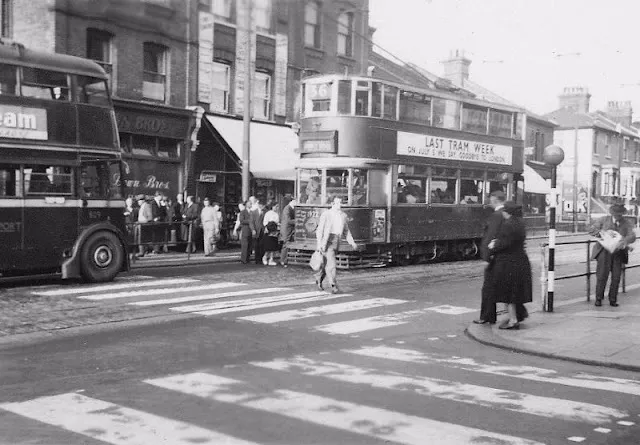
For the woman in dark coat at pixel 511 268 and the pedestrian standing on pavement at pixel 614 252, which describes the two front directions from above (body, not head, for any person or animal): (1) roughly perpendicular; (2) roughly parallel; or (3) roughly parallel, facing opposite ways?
roughly perpendicular

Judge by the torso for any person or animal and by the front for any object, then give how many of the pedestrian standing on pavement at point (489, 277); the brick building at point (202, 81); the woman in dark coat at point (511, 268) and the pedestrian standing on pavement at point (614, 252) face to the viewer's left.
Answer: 2

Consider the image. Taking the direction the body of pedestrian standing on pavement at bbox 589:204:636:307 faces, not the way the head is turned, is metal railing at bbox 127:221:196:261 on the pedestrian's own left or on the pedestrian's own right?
on the pedestrian's own right

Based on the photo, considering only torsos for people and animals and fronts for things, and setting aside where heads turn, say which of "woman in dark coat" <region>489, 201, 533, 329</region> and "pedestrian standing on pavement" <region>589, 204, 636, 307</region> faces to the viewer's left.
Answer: the woman in dark coat

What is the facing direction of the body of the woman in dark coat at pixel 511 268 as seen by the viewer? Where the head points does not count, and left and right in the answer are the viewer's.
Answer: facing to the left of the viewer

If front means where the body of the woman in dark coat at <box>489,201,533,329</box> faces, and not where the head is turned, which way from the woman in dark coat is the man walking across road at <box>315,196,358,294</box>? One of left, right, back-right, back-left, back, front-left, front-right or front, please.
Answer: front-right

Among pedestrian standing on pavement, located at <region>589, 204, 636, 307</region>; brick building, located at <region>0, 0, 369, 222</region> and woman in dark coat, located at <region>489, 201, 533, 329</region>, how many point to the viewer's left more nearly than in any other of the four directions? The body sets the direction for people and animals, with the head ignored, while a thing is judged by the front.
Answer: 1

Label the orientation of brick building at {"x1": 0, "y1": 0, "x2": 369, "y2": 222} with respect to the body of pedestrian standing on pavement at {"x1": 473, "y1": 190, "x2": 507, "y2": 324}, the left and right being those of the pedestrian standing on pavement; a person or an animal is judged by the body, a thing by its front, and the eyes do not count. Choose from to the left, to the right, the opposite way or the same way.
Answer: the opposite way

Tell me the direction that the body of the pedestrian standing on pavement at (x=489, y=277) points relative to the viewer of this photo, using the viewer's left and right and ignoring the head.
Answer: facing to the left of the viewer

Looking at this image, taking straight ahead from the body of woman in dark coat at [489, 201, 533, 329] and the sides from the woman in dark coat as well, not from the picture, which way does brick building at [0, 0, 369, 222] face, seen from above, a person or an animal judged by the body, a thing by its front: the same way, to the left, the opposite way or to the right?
the opposite way

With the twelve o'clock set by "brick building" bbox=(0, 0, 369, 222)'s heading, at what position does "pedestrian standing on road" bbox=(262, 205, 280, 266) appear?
The pedestrian standing on road is roughly at 1 o'clock from the brick building.

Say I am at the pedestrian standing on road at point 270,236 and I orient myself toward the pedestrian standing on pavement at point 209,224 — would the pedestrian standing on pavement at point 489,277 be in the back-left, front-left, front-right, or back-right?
back-left

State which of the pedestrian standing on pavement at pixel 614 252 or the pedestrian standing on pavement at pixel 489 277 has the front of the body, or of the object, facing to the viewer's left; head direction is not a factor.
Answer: the pedestrian standing on pavement at pixel 489 277
